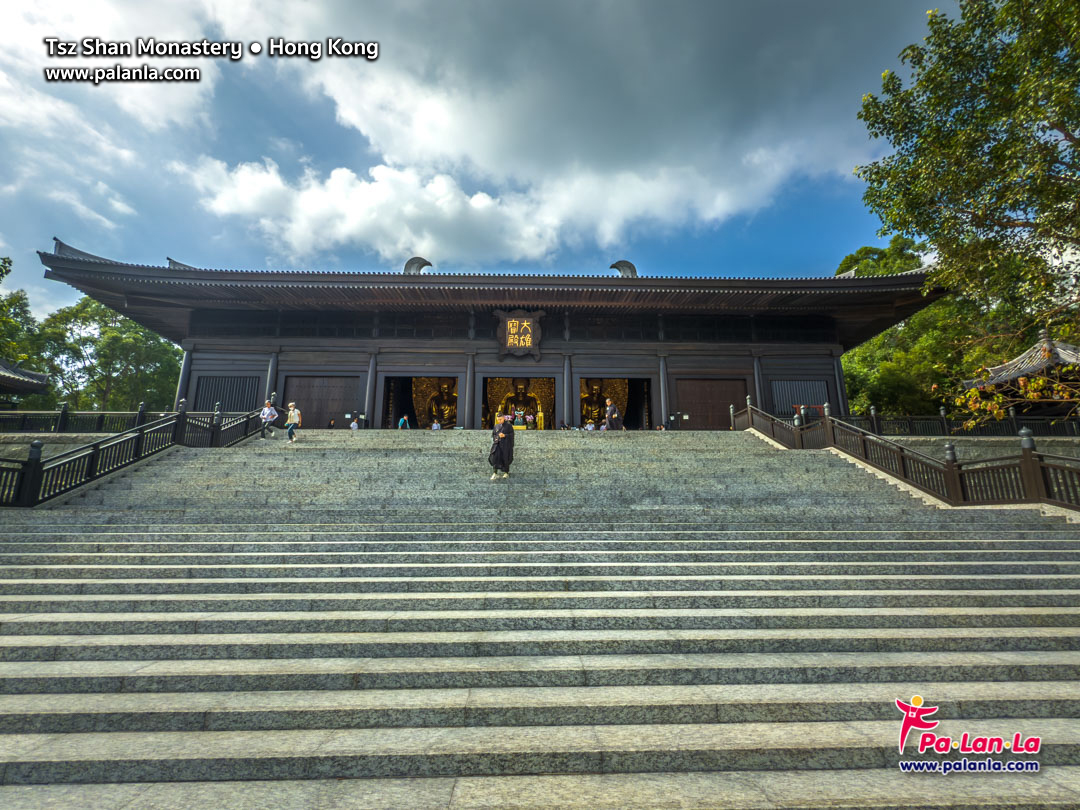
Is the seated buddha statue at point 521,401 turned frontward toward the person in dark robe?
yes

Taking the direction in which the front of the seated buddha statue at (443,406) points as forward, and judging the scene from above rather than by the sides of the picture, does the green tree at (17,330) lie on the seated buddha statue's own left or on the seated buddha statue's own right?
on the seated buddha statue's own right

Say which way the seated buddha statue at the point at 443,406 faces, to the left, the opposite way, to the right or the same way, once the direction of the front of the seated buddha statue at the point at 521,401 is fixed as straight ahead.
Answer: the same way

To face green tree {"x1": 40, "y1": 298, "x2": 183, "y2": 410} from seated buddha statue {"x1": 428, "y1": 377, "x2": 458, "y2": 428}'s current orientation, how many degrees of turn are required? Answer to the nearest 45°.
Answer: approximately 135° to its right

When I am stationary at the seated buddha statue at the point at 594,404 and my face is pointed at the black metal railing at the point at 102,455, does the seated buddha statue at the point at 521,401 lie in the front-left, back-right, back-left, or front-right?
front-right

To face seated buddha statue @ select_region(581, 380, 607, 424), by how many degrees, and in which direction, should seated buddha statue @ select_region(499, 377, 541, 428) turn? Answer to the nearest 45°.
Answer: approximately 90° to its left

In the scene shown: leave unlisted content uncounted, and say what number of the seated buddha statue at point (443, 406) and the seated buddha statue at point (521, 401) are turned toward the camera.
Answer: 2

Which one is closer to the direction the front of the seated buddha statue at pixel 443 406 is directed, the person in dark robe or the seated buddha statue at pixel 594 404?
the person in dark robe

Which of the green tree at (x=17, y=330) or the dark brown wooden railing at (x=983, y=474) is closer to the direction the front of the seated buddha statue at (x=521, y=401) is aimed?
the dark brown wooden railing

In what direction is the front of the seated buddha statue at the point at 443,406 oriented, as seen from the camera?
facing the viewer

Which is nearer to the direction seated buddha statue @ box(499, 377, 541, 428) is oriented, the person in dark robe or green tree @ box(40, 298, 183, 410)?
the person in dark robe

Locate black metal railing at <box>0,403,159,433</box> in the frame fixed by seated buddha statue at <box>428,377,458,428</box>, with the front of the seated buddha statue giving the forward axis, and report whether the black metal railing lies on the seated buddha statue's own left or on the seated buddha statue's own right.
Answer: on the seated buddha statue's own right

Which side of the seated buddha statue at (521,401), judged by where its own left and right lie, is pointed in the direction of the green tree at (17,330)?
right

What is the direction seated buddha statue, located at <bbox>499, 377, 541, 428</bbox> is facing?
toward the camera
